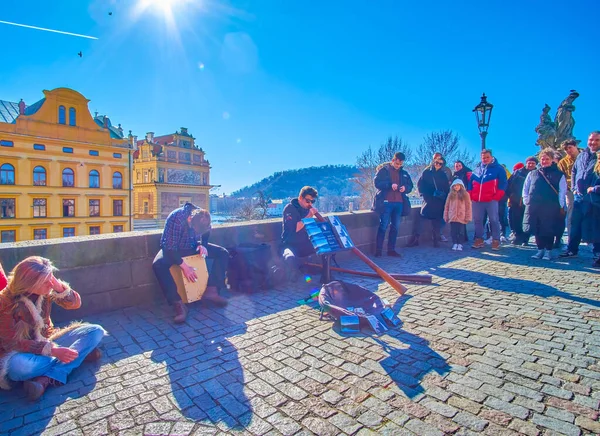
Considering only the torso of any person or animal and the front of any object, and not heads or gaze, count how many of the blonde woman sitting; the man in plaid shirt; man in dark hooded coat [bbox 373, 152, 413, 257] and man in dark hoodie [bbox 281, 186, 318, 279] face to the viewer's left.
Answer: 0

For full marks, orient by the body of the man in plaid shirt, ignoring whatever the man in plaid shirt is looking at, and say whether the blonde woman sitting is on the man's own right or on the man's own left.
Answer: on the man's own right

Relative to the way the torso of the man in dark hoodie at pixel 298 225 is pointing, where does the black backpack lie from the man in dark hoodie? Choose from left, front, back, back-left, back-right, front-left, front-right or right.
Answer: right

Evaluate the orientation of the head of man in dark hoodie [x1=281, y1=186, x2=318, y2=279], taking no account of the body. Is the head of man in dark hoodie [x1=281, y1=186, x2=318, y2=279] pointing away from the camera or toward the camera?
toward the camera

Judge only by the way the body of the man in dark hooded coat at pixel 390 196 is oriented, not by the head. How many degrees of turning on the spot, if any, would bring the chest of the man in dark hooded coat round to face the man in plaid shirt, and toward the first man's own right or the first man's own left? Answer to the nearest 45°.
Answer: approximately 45° to the first man's own right

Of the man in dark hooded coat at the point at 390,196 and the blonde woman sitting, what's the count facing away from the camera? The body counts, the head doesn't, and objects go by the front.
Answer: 0

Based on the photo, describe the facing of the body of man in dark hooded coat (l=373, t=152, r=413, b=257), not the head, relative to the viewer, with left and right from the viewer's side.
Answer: facing the viewer

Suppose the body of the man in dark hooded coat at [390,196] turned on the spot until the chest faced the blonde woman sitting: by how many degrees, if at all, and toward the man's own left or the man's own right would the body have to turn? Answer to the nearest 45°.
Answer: approximately 45° to the man's own right

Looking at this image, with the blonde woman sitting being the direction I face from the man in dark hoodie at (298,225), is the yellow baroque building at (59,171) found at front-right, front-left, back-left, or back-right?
back-right

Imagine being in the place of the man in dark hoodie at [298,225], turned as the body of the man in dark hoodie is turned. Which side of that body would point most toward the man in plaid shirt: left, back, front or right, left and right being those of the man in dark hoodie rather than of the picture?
right

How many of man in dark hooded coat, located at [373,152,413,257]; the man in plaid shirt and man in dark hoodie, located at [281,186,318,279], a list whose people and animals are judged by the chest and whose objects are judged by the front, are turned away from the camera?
0

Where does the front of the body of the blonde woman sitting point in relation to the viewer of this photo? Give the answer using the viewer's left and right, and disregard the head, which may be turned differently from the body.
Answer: facing the viewer and to the right of the viewer
